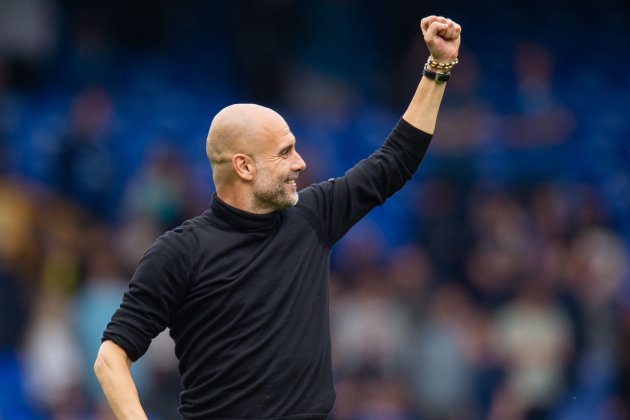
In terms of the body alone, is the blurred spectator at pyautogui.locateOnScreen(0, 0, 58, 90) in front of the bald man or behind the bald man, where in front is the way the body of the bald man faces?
behind

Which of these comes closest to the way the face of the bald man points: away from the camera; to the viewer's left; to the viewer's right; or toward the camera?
to the viewer's right

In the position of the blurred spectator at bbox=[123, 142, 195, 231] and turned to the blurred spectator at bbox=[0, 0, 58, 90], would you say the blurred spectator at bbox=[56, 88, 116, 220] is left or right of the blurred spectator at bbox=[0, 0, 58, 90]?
left

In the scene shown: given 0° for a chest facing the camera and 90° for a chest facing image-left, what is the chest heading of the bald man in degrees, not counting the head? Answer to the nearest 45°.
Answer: approximately 315°

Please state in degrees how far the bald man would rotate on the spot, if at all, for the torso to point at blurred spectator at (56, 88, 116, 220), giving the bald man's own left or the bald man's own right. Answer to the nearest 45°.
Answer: approximately 135° to the bald man's own left

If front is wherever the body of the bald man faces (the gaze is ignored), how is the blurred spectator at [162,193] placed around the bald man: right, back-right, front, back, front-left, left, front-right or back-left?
back-left
